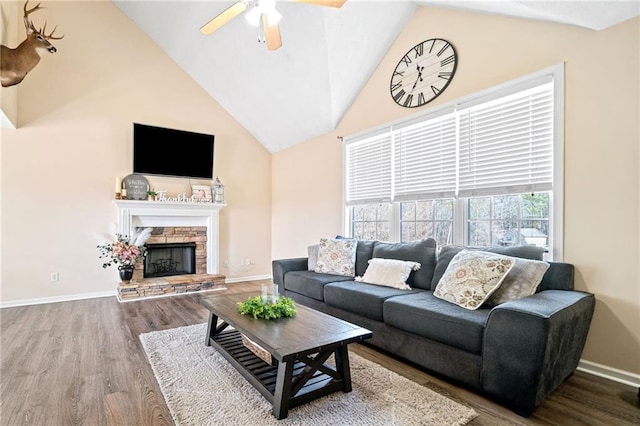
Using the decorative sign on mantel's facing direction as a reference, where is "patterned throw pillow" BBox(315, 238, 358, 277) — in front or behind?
in front

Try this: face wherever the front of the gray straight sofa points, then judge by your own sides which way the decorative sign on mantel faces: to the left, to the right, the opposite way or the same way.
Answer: to the left

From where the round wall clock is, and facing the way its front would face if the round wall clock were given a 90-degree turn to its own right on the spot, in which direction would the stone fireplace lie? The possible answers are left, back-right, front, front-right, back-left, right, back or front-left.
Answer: front-left

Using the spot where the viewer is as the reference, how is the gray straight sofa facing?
facing the viewer and to the left of the viewer

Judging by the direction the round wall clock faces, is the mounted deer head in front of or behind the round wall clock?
in front

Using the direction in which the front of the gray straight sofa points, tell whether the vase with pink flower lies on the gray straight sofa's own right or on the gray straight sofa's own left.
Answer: on the gray straight sofa's own right

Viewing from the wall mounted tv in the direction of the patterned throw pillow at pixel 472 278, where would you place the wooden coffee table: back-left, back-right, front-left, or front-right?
front-right

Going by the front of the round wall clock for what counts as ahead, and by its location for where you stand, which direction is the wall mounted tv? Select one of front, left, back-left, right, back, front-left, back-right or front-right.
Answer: front-right

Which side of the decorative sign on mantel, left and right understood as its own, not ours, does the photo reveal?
front

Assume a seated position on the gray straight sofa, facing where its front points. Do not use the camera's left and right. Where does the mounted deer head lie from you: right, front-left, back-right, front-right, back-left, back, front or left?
front-right

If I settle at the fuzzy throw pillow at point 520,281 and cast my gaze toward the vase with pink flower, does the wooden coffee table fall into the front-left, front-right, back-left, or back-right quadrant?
front-left

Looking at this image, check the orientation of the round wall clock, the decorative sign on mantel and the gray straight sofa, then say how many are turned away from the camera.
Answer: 0

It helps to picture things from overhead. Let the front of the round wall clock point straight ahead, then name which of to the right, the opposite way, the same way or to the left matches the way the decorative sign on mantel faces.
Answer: to the left

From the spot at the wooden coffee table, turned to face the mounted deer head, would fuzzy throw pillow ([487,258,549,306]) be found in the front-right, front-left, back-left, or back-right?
back-right

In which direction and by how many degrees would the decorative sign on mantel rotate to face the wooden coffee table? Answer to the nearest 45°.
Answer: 0° — it already faces it

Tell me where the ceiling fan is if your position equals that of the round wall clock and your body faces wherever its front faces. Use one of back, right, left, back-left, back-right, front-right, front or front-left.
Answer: front
